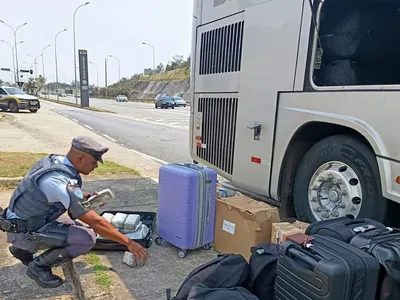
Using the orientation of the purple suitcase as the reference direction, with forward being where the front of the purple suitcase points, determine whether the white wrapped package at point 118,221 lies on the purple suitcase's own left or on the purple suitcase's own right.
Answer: on the purple suitcase's own right

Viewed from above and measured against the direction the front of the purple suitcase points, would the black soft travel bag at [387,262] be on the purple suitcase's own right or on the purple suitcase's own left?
on the purple suitcase's own left

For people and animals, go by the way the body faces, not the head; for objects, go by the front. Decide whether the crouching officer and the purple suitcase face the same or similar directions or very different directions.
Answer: very different directions

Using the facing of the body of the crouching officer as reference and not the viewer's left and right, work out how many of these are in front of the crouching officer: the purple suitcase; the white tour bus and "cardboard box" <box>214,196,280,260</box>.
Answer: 3

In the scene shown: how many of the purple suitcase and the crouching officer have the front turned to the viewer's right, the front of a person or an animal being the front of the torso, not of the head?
1

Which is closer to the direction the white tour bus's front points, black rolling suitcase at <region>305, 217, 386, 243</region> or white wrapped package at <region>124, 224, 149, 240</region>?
the black rolling suitcase

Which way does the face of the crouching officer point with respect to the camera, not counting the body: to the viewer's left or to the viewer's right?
to the viewer's right

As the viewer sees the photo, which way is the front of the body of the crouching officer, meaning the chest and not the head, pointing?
to the viewer's right

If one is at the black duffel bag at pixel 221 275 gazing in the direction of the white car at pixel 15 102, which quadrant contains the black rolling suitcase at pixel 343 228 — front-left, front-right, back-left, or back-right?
back-right
